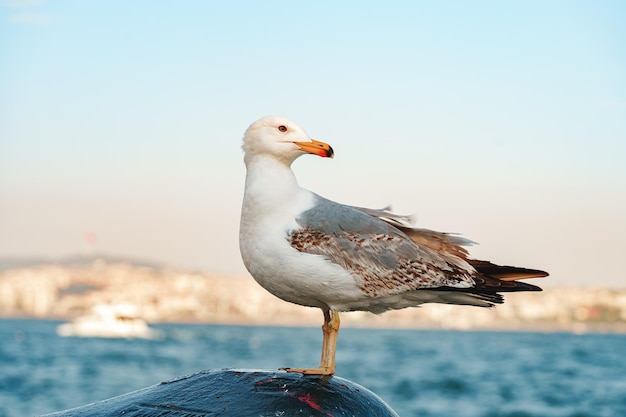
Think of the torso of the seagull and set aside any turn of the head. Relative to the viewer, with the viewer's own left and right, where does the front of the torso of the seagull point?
facing to the left of the viewer
